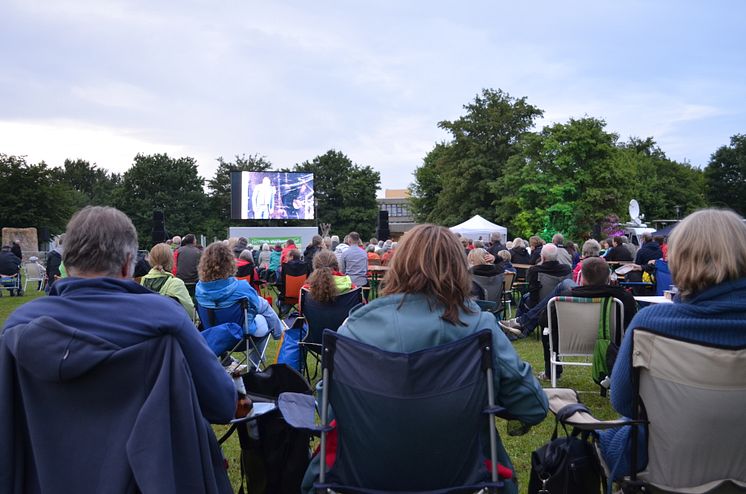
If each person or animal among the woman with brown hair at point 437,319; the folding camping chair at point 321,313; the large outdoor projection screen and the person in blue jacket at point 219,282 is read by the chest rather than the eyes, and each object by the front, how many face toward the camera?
1

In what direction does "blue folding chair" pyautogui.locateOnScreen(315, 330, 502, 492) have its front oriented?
away from the camera

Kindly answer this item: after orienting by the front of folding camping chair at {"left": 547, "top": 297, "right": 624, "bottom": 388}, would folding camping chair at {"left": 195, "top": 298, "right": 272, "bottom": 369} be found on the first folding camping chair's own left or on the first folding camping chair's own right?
on the first folding camping chair's own left

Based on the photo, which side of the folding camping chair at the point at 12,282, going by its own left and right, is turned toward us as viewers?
back

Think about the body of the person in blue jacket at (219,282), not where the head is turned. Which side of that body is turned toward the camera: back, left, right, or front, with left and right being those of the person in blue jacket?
back

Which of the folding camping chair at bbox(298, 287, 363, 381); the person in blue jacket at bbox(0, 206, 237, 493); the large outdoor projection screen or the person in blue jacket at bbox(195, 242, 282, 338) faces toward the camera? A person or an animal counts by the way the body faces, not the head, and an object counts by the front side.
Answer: the large outdoor projection screen

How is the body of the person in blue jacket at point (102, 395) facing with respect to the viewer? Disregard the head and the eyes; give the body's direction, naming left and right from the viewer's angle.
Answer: facing away from the viewer

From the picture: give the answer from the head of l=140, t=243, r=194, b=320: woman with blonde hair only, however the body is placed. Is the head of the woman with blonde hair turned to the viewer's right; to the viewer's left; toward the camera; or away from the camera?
away from the camera

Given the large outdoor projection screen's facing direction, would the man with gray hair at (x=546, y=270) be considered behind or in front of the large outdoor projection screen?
in front

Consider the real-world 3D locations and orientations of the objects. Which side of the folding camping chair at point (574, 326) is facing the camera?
back

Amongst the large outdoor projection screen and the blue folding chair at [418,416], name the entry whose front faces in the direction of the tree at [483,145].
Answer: the blue folding chair

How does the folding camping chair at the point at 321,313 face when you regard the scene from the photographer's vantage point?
facing away from the viewer

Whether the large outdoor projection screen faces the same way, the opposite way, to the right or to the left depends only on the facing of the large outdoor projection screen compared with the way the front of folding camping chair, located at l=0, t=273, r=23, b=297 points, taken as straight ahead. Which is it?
the opposite way
